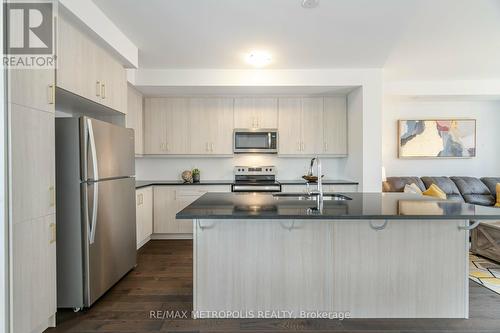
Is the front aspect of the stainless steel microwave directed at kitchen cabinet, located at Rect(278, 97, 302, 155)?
no

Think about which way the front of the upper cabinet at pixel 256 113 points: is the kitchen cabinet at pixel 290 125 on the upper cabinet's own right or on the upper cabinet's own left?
on the upper cabinet's own left

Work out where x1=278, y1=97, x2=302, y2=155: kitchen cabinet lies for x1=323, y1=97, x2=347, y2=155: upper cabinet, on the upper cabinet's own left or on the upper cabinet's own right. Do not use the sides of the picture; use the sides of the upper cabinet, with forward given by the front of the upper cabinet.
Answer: on the upper cabinet's own right

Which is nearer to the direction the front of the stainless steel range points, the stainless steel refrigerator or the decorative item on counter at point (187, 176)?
the stainless steel refrigerator

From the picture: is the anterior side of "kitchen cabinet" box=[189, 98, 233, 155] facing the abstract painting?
no

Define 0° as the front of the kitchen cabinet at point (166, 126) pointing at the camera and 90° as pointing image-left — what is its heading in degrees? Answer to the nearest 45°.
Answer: approximately 0°

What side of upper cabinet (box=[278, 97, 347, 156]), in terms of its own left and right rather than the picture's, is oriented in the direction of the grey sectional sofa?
left

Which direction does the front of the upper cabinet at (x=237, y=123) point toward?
toward the camera

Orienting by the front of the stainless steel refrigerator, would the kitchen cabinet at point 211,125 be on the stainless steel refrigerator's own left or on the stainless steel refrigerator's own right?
on the stainless steel refrigerator's own left

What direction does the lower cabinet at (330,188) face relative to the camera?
toward the camera

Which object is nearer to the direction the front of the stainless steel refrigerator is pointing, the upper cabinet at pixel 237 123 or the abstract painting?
the abstract painting

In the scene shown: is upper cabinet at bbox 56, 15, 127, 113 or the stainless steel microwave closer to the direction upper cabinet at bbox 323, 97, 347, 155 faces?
the upper cabinet

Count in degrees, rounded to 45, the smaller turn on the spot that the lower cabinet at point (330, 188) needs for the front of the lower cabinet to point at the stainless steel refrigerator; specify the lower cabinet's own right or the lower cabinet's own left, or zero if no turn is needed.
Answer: approximately 45° to the lower cabinet's own right

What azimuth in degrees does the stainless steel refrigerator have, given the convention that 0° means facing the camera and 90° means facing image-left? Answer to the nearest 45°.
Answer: approximately 315°

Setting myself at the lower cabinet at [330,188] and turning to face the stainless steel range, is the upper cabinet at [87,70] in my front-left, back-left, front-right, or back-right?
front-left

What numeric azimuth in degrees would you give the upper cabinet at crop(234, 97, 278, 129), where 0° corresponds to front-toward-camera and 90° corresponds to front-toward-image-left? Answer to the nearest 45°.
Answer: approximately 0°

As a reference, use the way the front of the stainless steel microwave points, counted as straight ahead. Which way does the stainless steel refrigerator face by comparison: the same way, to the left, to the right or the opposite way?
to the left

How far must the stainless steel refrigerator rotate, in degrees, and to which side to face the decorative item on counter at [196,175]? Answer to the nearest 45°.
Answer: approximately 90° to its left
